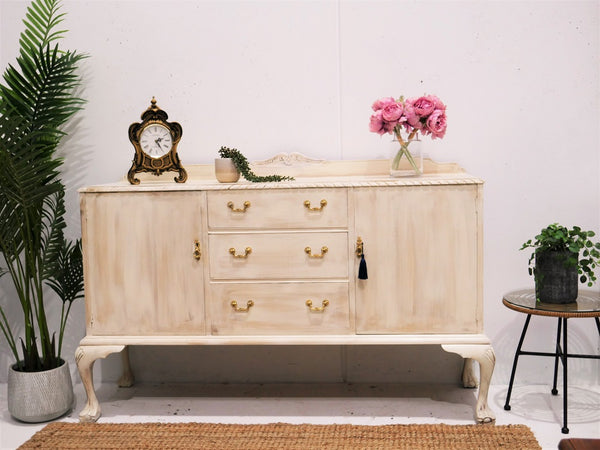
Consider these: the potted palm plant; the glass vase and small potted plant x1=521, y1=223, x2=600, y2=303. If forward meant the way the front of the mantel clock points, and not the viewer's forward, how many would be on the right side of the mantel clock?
1

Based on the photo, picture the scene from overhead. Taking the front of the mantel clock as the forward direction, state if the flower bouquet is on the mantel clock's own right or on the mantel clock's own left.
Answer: on the mantel clock's own left

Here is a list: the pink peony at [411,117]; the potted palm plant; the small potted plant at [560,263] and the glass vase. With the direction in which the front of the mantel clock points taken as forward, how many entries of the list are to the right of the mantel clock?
1

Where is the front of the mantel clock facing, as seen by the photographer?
facing the viewer

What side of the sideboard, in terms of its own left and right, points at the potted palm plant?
right

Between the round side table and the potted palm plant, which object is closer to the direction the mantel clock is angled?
the round side table

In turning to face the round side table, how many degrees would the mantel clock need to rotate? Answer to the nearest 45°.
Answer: approximately 90° to its left

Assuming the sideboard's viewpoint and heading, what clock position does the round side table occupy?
The round side table is roughly at 9 o'clock from the sideboard.

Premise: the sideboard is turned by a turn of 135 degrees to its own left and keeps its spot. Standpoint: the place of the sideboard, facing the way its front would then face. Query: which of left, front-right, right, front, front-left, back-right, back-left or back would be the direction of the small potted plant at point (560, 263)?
front-right

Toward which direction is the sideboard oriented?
toward the camera
